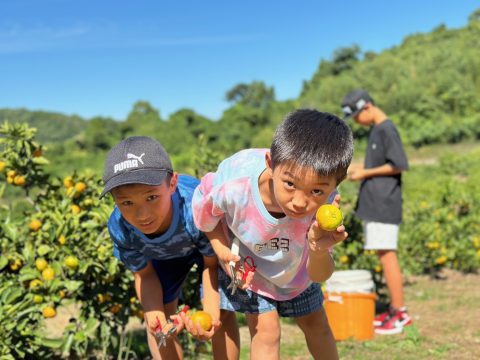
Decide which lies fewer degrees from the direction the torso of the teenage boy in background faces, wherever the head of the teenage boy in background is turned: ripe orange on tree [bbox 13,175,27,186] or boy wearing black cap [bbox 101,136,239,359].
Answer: the ripe orange on tree

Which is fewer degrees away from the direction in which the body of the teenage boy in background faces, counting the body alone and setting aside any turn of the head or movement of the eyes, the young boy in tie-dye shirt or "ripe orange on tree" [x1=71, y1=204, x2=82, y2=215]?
the ripe orange on tree

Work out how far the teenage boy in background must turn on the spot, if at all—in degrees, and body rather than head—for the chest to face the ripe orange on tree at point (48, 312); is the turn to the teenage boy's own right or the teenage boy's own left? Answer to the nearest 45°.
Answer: approximately 45° to the teenage boy's own left

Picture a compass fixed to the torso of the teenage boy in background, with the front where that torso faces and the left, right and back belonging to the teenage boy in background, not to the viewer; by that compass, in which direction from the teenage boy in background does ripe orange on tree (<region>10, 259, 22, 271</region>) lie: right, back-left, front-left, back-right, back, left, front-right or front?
front-left

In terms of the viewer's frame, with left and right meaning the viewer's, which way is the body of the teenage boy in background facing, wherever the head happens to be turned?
facing to the left of the viewer

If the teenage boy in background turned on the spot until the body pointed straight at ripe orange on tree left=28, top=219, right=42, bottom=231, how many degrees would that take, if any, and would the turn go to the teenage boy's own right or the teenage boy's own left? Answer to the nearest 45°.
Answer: approximately 45° to the teenage boy's own left

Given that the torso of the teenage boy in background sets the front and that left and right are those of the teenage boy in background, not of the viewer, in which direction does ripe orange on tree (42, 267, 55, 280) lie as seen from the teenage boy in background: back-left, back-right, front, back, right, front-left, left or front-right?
front-left

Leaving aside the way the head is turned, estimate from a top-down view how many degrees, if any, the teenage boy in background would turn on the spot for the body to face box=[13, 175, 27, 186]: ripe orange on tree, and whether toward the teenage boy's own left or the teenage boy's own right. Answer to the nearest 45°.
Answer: approximately 45° to the teenage boy's own left

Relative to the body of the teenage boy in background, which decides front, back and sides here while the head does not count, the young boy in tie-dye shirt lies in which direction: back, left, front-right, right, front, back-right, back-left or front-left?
left

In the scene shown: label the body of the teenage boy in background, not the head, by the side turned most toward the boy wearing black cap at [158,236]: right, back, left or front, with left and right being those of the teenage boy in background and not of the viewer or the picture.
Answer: left
